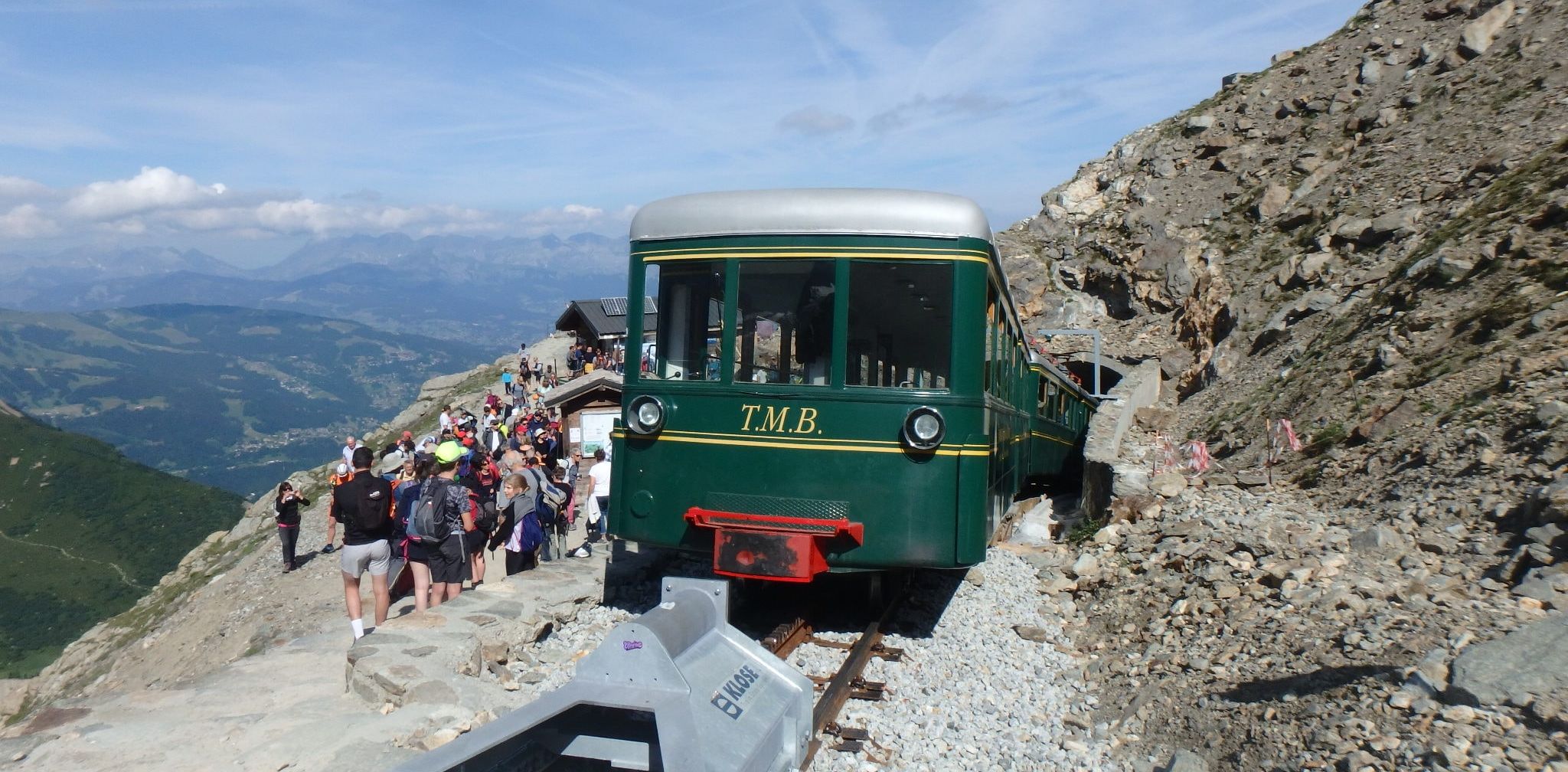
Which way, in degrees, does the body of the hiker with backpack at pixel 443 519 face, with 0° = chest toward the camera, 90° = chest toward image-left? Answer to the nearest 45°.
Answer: approximately 225°

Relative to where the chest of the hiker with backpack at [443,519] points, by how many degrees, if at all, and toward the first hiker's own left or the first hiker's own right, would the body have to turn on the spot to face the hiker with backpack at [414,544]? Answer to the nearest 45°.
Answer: approximately 90° to the first hiker's own left

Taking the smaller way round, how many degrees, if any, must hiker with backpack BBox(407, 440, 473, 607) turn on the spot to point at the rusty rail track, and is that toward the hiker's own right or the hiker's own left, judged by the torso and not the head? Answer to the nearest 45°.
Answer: approximately 90° to the hiker's own right

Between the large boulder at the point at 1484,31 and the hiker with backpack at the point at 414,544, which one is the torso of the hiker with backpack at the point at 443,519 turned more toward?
the large boulder

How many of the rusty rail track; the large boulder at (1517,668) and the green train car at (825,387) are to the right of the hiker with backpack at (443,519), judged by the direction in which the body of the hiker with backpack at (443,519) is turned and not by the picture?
3

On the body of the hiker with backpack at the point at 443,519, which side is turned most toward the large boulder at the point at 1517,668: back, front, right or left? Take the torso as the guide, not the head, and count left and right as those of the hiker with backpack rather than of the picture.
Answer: right

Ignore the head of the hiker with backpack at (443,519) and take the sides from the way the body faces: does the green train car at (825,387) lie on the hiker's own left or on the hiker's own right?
on the hiker's own right
